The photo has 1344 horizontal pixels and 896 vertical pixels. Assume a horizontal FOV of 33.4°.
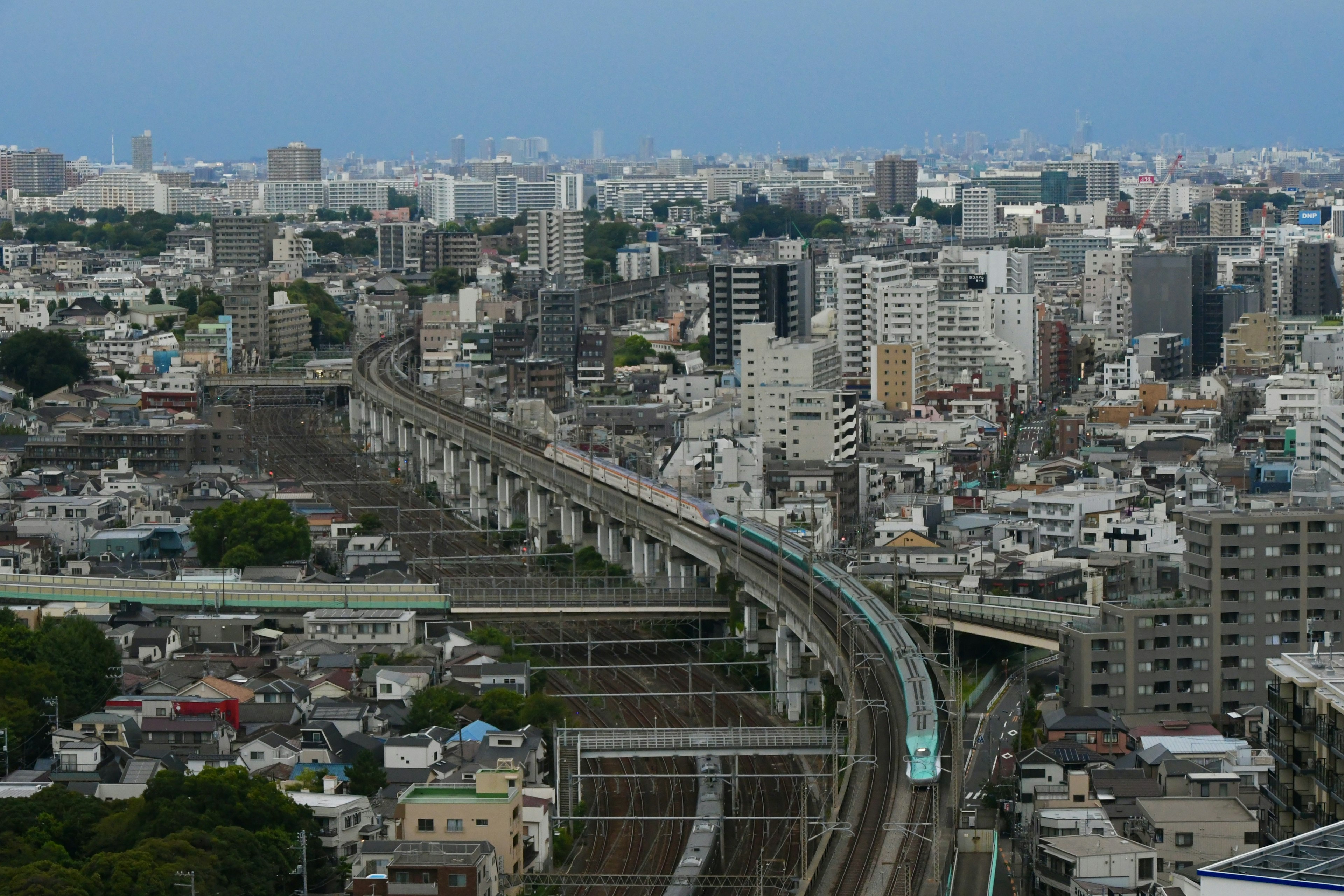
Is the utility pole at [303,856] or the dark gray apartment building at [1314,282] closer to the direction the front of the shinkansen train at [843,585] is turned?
the utility pole

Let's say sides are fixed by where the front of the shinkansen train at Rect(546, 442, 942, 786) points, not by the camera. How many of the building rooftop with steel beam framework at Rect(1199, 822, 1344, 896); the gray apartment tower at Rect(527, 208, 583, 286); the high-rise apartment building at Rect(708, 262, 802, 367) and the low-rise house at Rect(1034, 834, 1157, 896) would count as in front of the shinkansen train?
2

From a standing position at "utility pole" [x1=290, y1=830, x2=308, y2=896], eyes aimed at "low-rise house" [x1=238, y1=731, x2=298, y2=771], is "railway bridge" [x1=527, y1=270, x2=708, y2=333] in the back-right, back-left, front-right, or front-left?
front-right

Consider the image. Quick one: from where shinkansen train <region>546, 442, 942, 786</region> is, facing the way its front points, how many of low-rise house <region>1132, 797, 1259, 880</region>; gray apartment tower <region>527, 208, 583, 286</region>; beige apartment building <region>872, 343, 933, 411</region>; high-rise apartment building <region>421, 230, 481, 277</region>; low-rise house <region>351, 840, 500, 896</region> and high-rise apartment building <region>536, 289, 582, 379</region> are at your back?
4

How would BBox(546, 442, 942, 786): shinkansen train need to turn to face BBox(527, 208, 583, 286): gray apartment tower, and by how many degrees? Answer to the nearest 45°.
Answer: approximately 180°

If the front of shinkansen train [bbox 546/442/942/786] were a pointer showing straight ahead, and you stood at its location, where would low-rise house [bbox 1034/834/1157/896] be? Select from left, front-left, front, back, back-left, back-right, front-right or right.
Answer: front

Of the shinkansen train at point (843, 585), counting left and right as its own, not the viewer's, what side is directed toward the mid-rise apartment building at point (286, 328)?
back

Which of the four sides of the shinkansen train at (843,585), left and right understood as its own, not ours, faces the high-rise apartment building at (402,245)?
back

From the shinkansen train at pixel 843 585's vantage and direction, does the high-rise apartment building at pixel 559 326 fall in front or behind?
behind

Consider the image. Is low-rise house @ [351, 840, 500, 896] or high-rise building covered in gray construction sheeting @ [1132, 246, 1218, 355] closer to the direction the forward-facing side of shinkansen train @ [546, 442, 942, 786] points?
the low-rise house

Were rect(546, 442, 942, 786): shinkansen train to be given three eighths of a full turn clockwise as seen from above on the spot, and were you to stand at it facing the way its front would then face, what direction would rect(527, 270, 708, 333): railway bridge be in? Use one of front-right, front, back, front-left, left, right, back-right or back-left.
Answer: front-right

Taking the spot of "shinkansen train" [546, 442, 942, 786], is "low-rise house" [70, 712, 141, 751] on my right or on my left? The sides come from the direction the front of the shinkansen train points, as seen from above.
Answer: on my right

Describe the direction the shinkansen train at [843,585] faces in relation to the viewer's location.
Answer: facing the viewer

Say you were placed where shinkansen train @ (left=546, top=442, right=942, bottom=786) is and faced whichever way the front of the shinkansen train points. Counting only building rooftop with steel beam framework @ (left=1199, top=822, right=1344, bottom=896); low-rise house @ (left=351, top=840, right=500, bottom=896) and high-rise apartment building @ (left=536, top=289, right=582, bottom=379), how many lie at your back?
1

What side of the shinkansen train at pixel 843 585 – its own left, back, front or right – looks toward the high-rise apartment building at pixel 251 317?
back

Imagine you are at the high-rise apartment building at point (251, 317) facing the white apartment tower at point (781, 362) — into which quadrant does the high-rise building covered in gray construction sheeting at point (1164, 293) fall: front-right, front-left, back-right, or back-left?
front-left

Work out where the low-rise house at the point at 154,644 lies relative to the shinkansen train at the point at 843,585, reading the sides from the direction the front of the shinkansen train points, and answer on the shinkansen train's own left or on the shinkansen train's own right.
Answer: on the shinkansen train's own right

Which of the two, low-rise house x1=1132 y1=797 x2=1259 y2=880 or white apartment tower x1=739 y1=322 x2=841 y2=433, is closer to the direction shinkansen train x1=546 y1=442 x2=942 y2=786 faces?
the low-rise house

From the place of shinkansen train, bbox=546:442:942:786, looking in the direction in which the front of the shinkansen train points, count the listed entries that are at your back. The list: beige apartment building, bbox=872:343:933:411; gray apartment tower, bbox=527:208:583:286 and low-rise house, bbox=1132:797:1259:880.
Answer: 2
